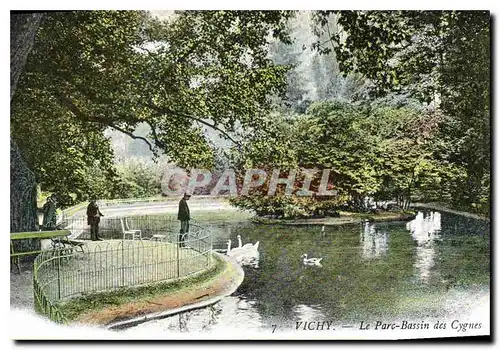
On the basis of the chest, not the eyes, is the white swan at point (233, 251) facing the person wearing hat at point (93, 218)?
yes

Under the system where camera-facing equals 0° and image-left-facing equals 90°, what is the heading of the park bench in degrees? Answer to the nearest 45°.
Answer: approximately 315°

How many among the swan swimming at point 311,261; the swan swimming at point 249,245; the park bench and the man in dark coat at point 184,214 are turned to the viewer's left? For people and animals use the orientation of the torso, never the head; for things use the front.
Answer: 2

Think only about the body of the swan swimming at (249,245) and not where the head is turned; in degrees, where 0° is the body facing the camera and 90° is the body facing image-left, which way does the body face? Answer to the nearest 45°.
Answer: approximately 90°

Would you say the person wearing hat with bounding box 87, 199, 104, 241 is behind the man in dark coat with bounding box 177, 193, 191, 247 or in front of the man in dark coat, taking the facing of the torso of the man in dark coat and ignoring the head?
behind

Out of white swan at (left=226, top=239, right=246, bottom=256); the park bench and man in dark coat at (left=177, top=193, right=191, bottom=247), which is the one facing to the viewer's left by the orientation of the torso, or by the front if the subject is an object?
the white swan

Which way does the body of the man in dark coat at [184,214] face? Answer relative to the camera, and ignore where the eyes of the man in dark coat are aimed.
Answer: to the viewer's right

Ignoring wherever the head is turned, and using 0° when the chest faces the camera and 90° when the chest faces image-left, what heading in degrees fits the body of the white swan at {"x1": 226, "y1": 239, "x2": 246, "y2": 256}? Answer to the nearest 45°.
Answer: approximately 90°

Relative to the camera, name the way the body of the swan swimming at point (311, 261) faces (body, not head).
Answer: to the viewer's left

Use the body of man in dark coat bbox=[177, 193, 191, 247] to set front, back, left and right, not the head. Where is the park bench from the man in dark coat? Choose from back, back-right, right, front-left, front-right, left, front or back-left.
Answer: back

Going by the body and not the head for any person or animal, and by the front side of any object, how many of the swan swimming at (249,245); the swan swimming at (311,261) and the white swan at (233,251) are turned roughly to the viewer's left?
3

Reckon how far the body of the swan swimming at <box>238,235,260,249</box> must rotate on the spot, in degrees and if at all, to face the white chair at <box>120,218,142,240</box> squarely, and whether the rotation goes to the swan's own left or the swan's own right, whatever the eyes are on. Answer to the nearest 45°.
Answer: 0° — it already faces it
